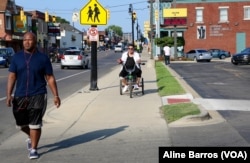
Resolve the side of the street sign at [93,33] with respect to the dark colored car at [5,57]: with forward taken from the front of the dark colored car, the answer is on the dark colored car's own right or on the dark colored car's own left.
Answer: on the dark colored car's own left

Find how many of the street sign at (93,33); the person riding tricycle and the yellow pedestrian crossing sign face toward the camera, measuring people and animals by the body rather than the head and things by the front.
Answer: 3

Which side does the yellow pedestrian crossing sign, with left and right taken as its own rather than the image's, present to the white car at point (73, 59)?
back

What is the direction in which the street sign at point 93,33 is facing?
toward the camera

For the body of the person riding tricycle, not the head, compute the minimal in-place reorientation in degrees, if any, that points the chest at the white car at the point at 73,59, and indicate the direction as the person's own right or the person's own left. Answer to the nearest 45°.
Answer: approximately 180°

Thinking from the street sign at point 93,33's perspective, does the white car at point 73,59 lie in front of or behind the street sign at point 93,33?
behind

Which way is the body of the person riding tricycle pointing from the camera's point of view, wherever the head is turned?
toward the camera

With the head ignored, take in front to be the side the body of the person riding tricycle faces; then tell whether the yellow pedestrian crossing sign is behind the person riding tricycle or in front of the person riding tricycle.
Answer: behind

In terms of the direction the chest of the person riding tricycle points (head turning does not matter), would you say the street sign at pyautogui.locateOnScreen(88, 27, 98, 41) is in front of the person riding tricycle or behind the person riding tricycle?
behind

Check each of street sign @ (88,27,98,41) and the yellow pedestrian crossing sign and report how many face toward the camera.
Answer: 2

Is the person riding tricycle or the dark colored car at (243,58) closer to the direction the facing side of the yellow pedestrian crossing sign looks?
the person riding tricycle

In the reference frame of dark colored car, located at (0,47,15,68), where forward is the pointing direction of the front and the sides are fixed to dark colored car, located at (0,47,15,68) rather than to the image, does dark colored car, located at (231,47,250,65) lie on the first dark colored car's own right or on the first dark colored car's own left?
on the first dark colored car's own left
